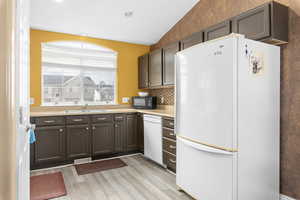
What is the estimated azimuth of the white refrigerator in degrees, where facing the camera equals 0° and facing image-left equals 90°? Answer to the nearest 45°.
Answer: approximately 45°

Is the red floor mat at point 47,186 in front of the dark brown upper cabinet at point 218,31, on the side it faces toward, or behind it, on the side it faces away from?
in front

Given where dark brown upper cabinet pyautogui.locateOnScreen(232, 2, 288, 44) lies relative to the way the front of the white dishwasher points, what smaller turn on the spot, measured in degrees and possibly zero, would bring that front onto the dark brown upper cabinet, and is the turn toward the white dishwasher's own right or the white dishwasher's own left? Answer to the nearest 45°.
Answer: approximately 90° to the white dishwasher's own left

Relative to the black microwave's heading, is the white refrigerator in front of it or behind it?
in front

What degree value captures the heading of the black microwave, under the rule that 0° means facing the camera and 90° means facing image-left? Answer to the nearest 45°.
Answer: approximately 0°

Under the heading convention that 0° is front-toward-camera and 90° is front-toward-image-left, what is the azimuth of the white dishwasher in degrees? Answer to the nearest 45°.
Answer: approximately 45°

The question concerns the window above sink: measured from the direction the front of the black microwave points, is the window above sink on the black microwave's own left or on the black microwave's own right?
on the black microwave's own right

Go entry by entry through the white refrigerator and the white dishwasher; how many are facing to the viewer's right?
0

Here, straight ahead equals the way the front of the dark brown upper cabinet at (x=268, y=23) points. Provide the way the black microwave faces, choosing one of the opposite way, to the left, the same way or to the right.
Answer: to the left

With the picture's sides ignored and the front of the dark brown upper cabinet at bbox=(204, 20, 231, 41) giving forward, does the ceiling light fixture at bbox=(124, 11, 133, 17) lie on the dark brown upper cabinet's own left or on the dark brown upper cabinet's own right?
on the dark brown upper cabinet's own right
